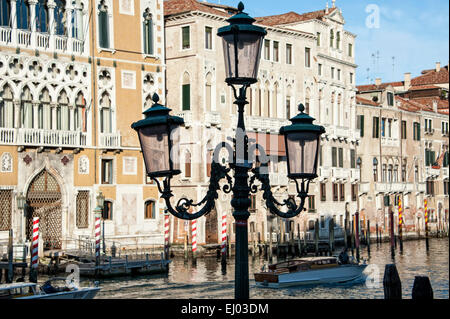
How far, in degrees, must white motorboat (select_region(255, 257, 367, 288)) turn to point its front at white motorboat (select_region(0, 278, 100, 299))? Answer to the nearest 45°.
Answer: approximately 180°

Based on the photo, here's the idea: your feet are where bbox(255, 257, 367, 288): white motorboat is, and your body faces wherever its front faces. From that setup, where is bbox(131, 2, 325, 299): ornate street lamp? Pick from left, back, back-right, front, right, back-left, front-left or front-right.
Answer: back-right

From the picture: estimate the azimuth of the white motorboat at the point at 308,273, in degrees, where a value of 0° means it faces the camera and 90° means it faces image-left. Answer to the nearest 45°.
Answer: approximately 225°

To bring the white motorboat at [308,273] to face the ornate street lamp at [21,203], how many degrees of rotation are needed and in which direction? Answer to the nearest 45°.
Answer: approximately 135° to its left

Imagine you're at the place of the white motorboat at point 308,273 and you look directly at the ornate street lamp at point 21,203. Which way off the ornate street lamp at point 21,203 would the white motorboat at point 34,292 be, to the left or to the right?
left
